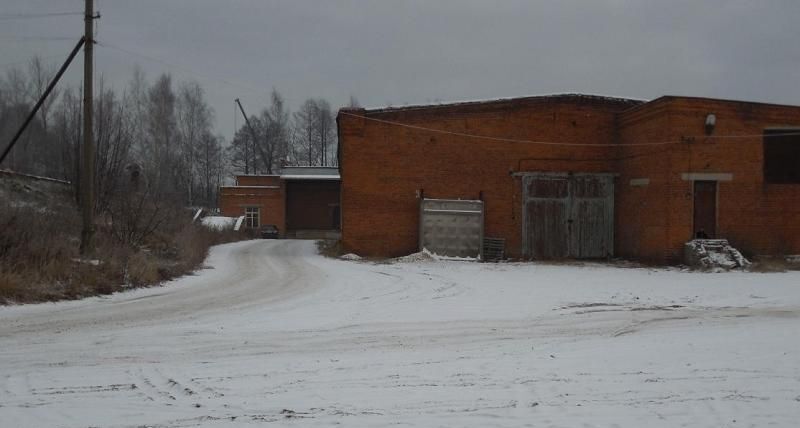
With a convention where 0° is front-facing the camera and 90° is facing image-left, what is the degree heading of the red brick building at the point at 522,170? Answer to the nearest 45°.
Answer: approximately 0°

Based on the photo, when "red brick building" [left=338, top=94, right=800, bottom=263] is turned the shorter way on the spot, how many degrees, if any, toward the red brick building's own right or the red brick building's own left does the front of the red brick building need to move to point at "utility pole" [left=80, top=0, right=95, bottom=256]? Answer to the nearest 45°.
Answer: approximately 45° to the red brick building's own right

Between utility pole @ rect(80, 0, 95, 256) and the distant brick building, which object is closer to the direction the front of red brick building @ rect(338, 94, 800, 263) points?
the utility pole

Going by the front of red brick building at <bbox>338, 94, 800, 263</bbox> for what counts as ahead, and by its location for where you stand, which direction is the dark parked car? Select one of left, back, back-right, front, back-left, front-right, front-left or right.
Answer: back-right

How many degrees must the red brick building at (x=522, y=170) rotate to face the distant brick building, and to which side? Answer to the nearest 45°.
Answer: approximately 135° to its right

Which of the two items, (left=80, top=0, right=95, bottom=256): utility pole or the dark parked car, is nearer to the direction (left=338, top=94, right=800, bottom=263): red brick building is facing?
the utility pole
